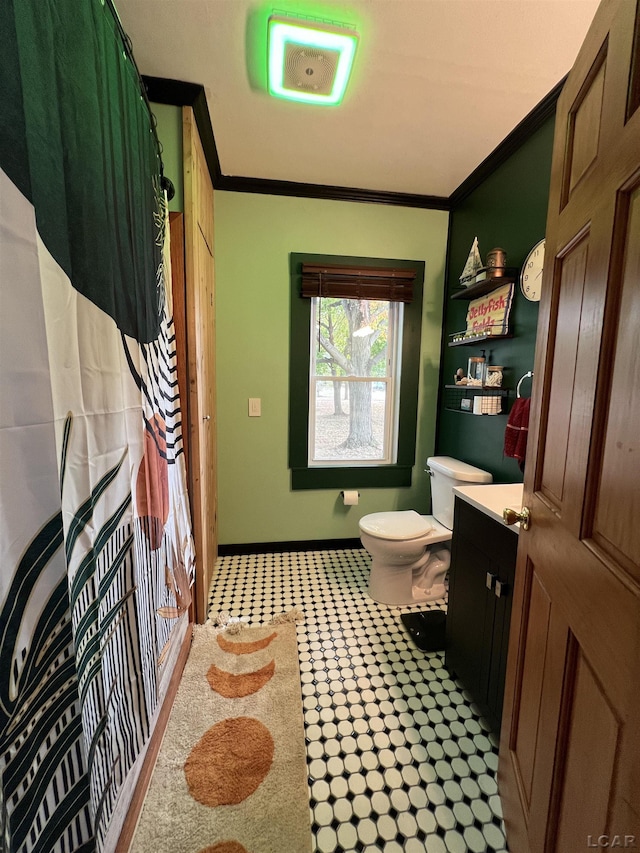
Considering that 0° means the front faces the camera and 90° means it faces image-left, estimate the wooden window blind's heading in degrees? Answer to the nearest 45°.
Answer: approximately 0°

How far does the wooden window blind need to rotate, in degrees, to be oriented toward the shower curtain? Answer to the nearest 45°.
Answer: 0° — it already faces it

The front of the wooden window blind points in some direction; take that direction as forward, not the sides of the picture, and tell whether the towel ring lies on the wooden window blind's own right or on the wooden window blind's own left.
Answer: on the wooden window blind's own left

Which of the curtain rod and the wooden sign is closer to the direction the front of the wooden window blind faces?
the curtain rod

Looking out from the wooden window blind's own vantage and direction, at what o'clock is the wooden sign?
The wooden sign is roughly at 10 o'clock from the wooden window blind.
